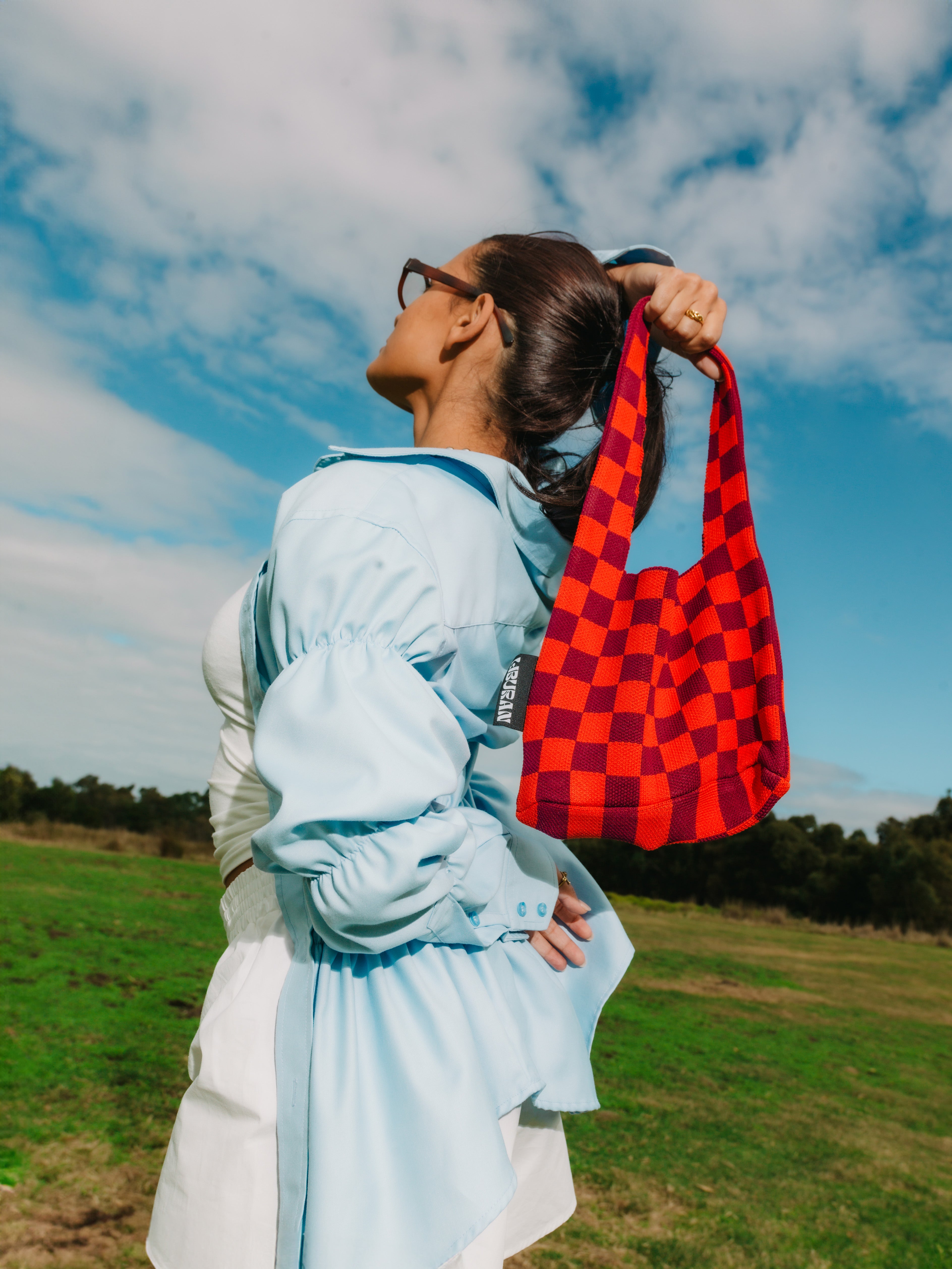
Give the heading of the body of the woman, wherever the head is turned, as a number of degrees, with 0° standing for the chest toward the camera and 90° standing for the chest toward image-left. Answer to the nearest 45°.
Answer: approximately 90°

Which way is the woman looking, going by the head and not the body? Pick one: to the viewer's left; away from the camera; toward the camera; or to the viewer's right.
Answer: to the viewer's left
